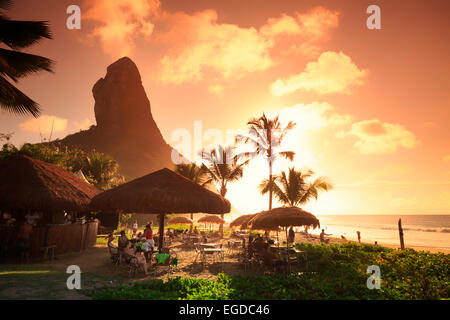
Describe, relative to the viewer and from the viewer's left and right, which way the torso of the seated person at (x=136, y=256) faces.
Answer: facing to the right of the viewer

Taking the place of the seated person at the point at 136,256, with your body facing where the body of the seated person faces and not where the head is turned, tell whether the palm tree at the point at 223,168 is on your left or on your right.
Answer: on your left

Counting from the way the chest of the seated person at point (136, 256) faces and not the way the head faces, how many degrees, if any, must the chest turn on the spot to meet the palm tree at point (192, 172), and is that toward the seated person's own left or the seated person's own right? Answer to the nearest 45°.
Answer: approximately 90° to the seated person's own left
